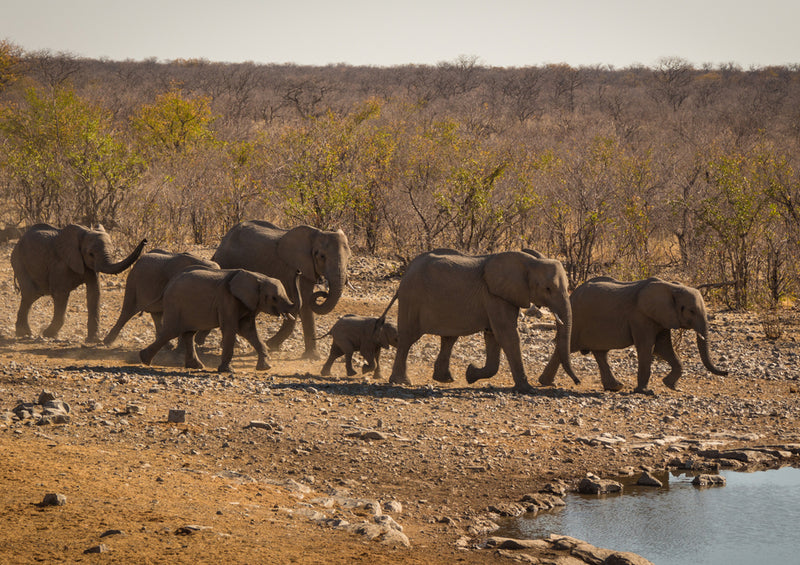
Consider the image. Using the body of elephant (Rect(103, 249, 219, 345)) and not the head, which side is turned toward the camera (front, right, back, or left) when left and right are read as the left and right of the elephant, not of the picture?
right

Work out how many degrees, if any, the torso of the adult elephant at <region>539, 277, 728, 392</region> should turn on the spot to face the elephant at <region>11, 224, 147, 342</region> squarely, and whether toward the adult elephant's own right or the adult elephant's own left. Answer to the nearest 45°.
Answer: approximately 180°

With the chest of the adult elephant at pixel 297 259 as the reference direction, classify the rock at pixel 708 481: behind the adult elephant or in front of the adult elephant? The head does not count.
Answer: in front

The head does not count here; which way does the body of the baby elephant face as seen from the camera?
to the viewer's right

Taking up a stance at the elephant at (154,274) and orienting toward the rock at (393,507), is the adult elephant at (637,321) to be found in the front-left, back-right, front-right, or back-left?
front-left

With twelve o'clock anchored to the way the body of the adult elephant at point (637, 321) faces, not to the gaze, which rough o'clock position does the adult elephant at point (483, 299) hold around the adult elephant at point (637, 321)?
the adult elephant at point (483, 299) is roughly at 5 o'clock from the adult elephant at point (637, 321).

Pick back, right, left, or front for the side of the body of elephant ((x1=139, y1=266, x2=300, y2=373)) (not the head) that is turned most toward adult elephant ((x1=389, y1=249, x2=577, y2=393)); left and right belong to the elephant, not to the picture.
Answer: front

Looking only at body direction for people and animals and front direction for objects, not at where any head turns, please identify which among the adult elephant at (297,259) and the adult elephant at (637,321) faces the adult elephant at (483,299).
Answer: the adult elephant at (297,259)

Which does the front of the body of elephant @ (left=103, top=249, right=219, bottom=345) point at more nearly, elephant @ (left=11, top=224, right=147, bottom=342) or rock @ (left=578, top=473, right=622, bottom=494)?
the rock

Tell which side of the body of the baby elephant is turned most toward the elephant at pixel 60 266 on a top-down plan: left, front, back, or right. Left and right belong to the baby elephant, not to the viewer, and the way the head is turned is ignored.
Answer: back

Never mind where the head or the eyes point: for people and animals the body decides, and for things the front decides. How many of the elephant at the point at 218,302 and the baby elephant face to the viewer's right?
2

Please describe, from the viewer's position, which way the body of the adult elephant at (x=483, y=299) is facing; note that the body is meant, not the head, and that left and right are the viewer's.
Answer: facing to the right of the viewer

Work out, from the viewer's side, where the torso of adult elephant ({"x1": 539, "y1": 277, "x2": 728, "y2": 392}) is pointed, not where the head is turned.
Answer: to the viewer's right

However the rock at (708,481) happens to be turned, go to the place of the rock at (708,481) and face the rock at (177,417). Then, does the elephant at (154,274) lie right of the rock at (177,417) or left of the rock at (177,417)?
right

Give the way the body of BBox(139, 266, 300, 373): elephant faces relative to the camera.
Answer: to the viewer's right

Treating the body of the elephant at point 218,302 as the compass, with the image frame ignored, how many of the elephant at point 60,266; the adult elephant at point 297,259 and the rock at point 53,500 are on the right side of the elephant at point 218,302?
1

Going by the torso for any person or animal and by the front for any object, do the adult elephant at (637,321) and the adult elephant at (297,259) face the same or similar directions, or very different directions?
same or similar directions
